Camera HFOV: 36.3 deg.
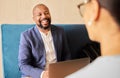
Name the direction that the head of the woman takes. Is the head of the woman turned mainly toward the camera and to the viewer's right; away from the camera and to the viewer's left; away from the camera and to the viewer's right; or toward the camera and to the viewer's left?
away from the camera and to the viewer's left

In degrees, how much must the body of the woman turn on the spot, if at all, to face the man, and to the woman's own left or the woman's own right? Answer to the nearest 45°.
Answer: approximately 45° to the woman's own right

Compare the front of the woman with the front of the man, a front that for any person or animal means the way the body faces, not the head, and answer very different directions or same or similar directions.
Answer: very different directions

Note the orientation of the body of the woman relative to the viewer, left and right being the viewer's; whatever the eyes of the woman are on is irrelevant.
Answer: facing away from the viewer and to the left of the viewer

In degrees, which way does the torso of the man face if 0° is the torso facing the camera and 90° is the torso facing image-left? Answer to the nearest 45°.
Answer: approximately 315°

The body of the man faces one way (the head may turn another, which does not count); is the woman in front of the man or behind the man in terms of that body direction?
in front

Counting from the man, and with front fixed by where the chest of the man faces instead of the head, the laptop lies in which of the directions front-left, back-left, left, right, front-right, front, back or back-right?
front-right

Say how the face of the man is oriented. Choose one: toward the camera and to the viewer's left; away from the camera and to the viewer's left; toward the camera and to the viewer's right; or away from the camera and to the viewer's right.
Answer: toward the camera and to the viewer's right
